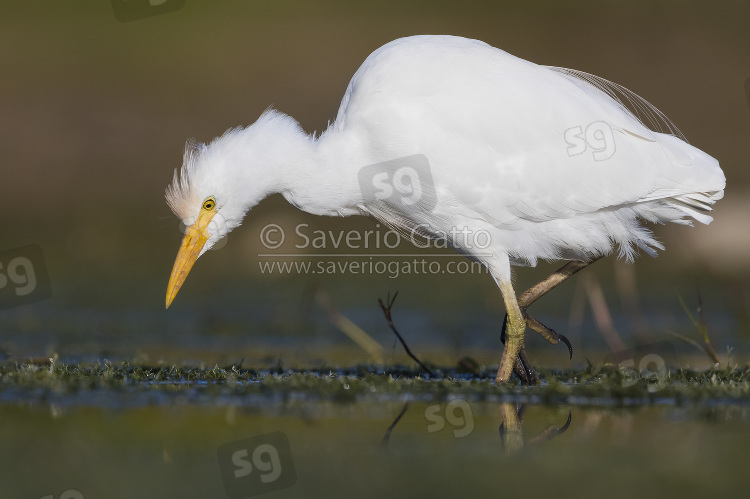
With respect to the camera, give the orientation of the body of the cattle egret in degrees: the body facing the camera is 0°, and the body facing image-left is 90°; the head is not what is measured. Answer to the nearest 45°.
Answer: approximately 90°
